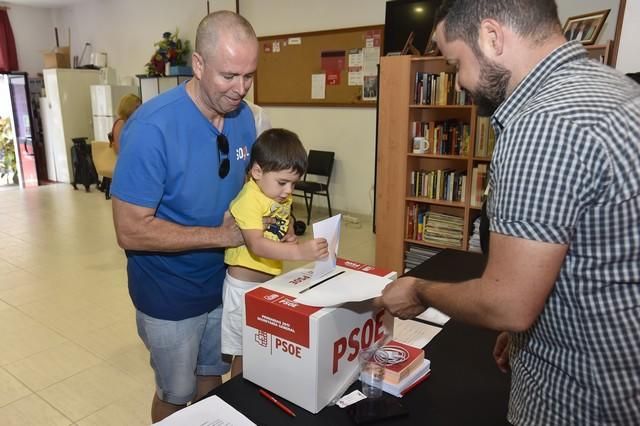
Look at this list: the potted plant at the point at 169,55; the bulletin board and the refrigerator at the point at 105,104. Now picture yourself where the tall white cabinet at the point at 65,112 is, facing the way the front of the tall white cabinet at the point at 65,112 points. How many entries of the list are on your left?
3

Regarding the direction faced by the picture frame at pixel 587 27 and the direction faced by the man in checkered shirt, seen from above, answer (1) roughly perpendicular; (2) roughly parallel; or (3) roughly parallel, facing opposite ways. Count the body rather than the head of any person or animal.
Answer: roughly perpendicular

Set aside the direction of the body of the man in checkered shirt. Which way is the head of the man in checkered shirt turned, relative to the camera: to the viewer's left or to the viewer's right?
to the viewer's left

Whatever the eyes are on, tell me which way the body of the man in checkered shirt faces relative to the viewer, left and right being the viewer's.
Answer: facing away from the viewer and to the left of the viewer

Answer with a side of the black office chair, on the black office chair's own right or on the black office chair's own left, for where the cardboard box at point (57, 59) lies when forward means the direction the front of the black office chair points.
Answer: on the black office chair's own right

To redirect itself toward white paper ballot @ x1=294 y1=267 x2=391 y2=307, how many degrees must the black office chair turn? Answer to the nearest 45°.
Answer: approximately 45° to its left

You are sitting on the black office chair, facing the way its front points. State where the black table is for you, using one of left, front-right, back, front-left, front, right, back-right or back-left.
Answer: front-left

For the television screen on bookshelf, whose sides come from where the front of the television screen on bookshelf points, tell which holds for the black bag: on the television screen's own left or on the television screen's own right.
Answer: on the television screen's own right

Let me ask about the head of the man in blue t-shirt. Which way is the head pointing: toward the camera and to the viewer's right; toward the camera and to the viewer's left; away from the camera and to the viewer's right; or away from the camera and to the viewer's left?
toward the camera and to the viewer's right

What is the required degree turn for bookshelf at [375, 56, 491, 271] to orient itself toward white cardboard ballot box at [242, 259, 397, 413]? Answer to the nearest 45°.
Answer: approximately 45° to its right

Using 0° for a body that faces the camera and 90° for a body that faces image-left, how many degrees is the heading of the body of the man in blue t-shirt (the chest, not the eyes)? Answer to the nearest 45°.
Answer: approximately 315°

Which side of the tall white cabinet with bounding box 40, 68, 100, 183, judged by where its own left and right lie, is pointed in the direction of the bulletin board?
left

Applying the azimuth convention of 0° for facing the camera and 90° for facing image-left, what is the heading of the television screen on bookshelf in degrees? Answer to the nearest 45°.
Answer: approximately 0°

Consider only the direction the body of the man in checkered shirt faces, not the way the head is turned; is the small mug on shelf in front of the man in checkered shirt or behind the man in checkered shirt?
in front

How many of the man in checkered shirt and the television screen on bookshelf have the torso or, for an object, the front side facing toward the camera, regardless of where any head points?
1
